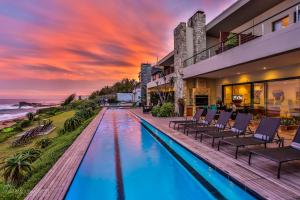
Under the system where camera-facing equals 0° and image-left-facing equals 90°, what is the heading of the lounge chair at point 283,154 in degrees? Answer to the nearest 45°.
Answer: approximately 45°

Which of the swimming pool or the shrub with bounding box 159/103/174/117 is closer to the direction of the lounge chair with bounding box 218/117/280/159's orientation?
the swimming pool

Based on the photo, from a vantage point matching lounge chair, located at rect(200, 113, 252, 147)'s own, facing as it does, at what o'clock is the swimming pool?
The swimming pool is roughly at 12 o'clock from the lounge chair.

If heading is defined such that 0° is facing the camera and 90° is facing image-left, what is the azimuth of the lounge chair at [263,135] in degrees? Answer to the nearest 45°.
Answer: approximately 45°

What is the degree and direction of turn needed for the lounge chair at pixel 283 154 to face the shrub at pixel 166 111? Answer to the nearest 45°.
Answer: approximately 90° to its right

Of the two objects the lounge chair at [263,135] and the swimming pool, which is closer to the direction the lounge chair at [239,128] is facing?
the swimming pool
